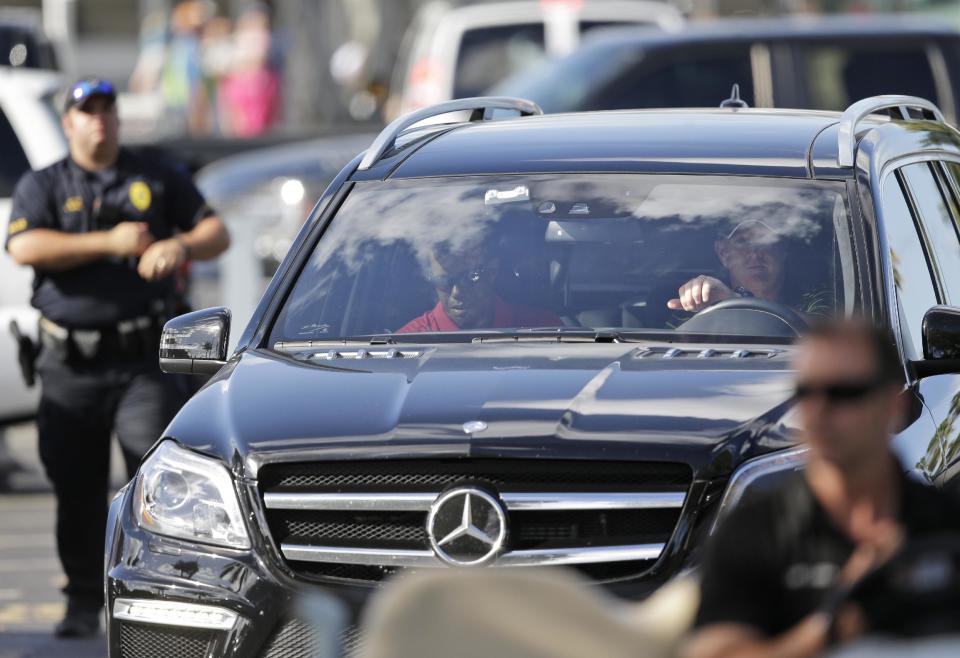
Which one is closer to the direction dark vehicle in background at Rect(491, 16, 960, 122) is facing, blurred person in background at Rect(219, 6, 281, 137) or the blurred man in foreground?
the blurred person in background

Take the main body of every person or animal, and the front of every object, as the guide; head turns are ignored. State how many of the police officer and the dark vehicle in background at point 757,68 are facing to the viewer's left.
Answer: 1

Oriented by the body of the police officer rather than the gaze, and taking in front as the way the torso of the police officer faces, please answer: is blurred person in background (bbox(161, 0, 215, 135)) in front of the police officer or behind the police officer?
behind

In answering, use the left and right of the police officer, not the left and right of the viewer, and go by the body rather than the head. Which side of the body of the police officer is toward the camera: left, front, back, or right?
front

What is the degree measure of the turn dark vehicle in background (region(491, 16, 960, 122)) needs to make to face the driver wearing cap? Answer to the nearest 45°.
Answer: approximately 90° to its left

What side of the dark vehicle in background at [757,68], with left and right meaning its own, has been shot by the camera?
left

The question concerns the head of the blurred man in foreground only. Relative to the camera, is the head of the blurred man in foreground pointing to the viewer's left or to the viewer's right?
to the viewer's left

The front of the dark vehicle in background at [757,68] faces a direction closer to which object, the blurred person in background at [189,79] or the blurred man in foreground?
the blurred person in background

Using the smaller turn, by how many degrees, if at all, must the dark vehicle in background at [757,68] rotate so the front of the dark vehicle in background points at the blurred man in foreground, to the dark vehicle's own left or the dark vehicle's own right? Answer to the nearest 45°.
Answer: approximately 90° to the dark vehicle's own left

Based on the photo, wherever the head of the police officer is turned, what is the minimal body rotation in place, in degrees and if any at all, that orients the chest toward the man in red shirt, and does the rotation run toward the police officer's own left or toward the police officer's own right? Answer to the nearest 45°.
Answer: approximately 45° to the police officer's own left

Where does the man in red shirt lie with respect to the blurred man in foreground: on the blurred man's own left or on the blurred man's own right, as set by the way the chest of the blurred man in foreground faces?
on the blurred man's own right

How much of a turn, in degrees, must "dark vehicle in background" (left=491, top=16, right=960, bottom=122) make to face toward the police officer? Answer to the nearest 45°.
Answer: approximately 45° to its left

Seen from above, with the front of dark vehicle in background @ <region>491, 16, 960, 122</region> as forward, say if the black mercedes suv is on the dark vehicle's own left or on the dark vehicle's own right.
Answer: on the dark vehicle's own left

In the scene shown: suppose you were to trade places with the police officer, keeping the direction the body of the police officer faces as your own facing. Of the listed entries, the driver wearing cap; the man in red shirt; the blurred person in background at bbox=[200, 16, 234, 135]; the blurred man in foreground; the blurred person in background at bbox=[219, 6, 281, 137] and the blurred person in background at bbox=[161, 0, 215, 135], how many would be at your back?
3
